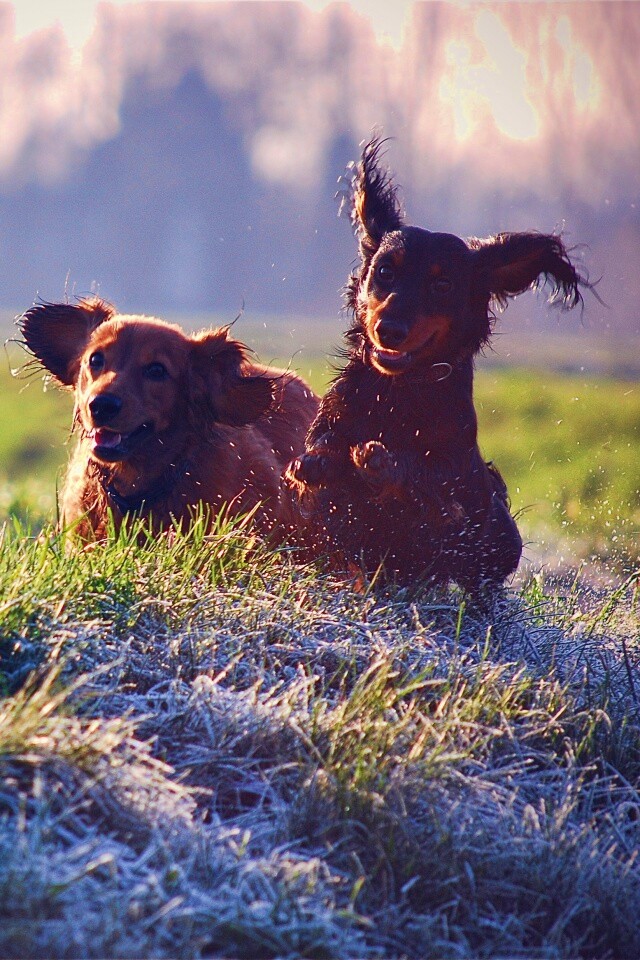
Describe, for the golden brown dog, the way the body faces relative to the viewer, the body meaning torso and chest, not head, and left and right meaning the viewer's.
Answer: facing the viewer and to the left of the viewer

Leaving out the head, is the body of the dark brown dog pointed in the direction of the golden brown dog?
no

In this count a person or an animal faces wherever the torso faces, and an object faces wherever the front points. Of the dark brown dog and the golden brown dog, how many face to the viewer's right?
0

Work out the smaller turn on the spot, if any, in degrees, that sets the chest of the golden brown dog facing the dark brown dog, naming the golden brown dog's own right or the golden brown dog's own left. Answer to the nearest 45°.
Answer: approximately 90° to the golden brown dog's own left

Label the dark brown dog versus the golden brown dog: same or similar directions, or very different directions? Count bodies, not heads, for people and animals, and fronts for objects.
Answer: same or similar directions
